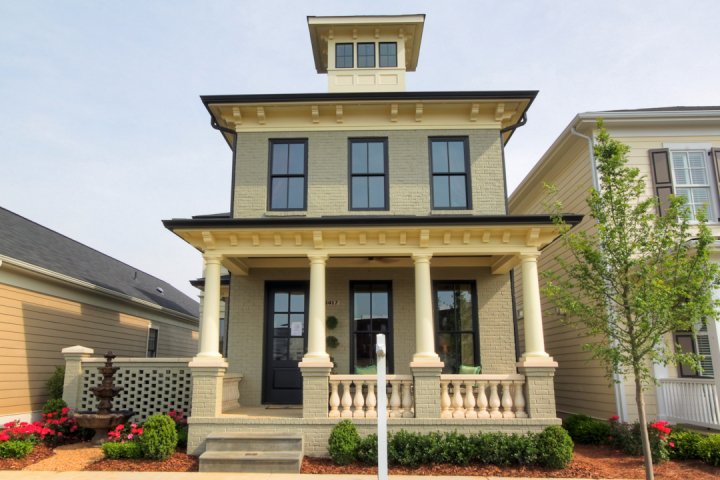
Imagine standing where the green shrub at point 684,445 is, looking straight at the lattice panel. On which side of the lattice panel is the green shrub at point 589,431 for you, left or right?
right

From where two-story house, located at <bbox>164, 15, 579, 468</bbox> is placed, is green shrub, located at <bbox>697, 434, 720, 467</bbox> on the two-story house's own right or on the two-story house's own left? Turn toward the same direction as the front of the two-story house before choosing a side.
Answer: on the two-story house's own left

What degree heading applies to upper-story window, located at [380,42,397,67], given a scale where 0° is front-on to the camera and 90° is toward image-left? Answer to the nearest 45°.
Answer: approximately 0°

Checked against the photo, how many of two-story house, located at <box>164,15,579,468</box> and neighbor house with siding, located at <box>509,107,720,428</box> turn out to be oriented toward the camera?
2

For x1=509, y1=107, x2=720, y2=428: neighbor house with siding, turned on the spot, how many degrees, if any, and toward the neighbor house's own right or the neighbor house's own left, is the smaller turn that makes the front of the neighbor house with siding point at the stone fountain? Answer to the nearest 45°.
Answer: approximately 45° to the neighbor house's own right

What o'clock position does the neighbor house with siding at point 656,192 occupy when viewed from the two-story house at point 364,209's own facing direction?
The neighbor house with siding is roughly at 9 o'clock from the two-story house.

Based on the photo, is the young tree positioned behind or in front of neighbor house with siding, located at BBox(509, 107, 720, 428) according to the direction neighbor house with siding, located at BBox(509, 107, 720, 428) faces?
in front

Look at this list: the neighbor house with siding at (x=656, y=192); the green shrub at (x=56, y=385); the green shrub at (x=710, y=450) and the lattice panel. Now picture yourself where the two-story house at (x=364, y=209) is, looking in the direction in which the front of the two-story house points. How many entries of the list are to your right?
2

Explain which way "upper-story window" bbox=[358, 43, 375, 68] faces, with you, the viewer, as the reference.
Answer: facing the viewer

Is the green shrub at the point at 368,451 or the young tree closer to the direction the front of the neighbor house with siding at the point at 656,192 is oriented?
the young tree
